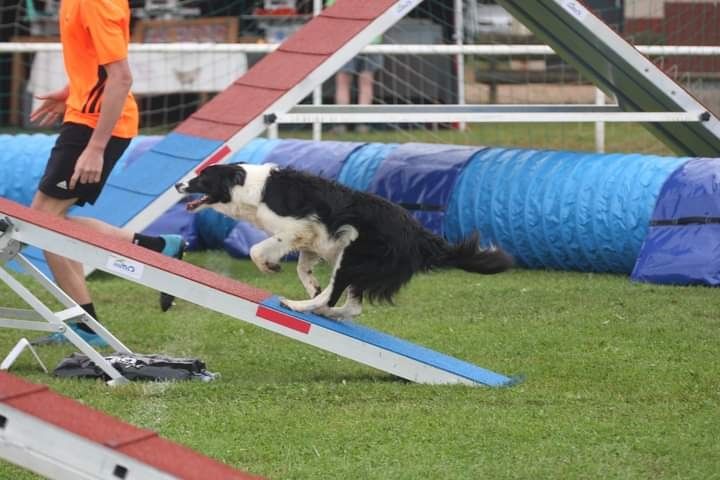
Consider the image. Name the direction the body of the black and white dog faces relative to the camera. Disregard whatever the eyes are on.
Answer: to the viewer's left

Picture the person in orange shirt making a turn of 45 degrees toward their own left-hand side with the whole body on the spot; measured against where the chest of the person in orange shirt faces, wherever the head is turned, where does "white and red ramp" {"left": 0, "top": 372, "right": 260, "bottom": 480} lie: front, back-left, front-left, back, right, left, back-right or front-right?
front-left

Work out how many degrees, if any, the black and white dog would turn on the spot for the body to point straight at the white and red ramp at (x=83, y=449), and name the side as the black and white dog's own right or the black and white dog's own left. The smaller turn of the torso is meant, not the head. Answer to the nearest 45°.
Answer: approximately 90° to the black and white dog's own left

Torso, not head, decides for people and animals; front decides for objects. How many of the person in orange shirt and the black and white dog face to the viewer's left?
2

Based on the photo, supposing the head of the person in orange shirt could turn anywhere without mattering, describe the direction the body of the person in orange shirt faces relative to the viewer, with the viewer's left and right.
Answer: facing to the left of the viewer

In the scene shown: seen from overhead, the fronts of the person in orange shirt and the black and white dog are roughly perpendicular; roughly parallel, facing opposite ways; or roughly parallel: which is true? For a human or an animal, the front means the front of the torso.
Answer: roughly parallel

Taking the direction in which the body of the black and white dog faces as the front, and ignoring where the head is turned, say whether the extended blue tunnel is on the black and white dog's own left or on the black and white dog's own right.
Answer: on the black and white dog's own right
